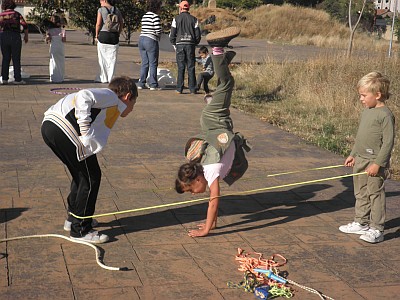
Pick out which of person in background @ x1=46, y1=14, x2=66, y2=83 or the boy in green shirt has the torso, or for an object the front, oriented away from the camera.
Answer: the person in background

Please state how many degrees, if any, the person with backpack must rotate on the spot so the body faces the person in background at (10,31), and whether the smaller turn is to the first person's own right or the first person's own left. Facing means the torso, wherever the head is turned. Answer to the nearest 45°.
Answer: approximately 45° to the first person's own left

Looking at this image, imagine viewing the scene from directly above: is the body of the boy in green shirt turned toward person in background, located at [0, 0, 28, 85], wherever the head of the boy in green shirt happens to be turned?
no

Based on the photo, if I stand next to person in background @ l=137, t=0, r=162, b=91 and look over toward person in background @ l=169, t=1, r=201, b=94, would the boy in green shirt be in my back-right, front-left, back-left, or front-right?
front-right

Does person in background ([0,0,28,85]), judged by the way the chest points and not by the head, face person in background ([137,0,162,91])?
no

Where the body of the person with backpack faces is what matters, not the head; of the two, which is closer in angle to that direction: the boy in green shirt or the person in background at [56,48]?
the person in background

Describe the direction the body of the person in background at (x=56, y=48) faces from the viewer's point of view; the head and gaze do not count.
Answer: away from the camera

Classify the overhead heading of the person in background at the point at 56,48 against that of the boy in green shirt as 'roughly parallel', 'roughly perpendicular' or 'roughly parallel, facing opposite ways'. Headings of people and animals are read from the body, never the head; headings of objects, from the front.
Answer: roughly perpendicular

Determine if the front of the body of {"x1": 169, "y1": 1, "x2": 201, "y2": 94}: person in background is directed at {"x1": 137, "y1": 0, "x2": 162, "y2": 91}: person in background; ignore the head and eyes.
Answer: no

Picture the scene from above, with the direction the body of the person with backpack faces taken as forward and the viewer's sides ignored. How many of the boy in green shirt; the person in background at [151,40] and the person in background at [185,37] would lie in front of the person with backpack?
0

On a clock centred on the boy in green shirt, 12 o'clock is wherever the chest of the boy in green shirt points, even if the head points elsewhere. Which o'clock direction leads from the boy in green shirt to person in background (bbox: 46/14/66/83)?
The person in background is roughly at 3 o'clock from the boy in green shirt.
